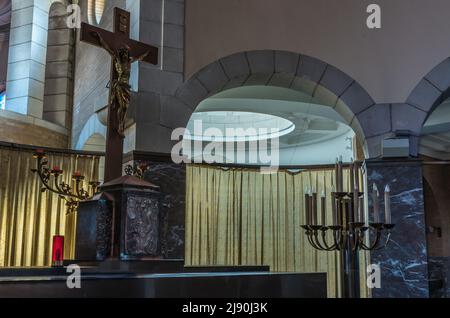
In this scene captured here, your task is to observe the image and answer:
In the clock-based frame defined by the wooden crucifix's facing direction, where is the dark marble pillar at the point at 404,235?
The dark marble pillar is roughly at 10 o'clock from the wooden crucifix.

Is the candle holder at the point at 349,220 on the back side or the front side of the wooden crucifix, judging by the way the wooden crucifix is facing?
on the front side

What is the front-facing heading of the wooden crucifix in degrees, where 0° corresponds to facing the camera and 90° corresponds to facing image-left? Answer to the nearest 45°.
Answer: approximately 315°

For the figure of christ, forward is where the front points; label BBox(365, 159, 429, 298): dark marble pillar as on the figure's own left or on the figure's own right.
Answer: on the figure's own left

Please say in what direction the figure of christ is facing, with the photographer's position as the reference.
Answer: facing the viewer and to the right of the viewer

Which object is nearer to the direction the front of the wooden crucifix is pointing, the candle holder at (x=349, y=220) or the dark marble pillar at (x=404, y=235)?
the candle holder

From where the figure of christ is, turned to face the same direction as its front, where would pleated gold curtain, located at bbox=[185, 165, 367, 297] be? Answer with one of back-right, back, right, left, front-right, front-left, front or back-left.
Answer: left

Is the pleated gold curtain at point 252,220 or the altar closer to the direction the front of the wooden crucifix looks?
the altar

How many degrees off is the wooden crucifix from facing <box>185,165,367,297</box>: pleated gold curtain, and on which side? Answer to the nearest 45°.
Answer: approximately 90° to its left

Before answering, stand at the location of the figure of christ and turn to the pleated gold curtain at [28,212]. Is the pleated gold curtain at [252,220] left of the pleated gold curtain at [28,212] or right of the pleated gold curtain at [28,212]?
right

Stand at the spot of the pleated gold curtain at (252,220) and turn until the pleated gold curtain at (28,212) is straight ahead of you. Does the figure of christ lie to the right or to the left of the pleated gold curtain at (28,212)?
left
